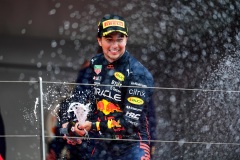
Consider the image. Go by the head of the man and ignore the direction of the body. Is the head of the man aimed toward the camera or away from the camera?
toward the camera

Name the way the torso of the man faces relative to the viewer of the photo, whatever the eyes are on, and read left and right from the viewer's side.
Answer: facing the viewer and to the left of the viewer
